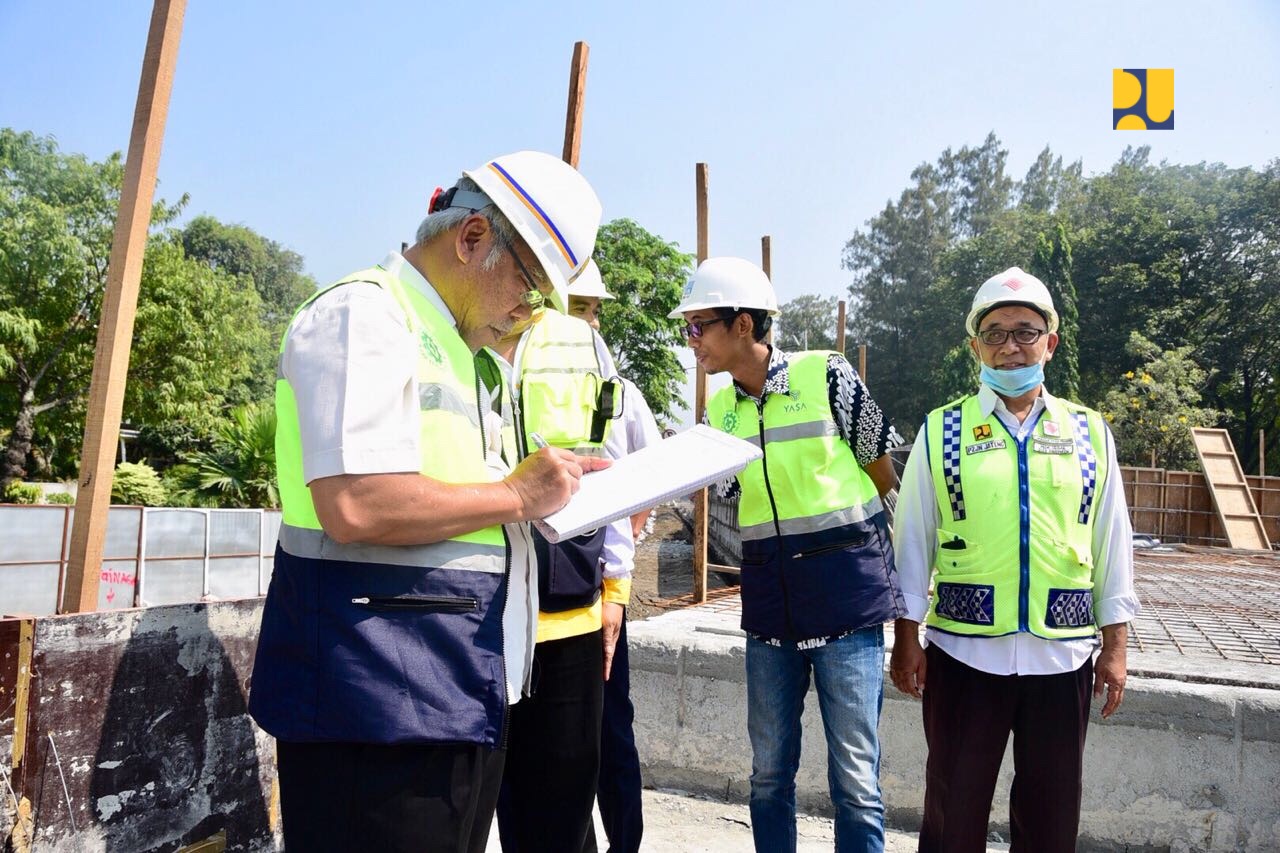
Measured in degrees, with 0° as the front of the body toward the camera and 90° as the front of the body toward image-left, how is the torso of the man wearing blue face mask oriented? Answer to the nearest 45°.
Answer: approximately 0°

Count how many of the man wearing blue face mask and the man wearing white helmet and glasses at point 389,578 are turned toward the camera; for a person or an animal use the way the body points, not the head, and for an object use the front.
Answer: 1

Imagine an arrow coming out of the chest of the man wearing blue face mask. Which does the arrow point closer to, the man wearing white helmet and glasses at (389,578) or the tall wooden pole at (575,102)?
the man wearing white helmet and glasses

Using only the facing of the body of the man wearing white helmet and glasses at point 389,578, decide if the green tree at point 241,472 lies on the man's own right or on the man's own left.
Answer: on the man's own left

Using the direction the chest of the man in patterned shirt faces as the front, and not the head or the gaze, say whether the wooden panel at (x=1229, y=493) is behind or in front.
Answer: behind

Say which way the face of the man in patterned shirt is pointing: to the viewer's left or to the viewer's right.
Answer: to the viewer's left

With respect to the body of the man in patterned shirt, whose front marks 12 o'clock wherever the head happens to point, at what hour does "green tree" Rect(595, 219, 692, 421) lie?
The green tree is roughly at 4 o'clock from the man in patterned shirt.

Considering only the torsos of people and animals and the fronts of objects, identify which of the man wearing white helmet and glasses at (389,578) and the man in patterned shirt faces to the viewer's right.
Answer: the man wearing white helmet and glasses

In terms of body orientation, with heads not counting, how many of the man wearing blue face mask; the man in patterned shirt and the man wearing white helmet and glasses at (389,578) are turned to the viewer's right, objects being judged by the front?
1

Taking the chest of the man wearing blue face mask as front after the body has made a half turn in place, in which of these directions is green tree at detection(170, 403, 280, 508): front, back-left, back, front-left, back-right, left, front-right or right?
front-left

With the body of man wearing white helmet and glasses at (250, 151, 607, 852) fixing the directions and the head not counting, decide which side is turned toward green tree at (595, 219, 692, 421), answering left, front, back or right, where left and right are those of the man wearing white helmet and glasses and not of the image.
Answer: left

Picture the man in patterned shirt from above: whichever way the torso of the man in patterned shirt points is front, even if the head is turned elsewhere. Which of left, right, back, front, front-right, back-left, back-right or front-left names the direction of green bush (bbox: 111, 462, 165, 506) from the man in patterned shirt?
right

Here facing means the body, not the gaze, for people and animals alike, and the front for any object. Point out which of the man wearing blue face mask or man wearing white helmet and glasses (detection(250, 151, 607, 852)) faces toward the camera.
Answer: the man wearing blue face mask

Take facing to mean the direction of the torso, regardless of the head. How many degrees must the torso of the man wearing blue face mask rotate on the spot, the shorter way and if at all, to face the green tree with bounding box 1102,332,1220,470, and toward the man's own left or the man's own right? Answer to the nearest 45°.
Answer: approximately 180°

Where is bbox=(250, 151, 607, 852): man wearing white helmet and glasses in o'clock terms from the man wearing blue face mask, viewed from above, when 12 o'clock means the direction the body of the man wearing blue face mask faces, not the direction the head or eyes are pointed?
The man wearing white helmet and glasses is roughly at 1 o'clock from the man wearing blue face mask.

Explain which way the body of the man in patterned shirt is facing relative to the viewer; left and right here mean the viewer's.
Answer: facing the viewer and to the left of the viewer
